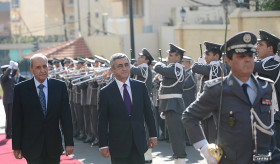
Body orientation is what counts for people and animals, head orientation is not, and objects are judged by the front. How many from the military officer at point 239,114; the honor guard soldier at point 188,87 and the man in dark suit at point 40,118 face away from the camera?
0

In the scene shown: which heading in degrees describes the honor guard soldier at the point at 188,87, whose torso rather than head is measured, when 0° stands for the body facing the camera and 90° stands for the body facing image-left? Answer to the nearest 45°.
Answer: approximately 45°

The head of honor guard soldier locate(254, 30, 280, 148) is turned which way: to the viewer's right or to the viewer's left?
to the viewer's left

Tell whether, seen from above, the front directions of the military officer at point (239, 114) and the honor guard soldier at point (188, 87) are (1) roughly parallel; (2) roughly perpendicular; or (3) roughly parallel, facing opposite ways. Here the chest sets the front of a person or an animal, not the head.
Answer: roughly perpendicular

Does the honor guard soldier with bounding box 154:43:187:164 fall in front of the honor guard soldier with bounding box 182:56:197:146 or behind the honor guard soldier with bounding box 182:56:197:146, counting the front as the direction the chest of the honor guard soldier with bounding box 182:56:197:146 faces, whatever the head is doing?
in front

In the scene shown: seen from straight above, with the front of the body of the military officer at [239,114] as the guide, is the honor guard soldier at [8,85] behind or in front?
behind

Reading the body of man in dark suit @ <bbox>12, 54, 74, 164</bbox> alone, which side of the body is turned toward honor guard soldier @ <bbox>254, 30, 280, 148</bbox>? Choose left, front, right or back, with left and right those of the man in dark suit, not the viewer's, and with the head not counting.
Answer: left

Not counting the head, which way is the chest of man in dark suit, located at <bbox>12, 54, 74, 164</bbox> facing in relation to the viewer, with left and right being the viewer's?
facing the viewer

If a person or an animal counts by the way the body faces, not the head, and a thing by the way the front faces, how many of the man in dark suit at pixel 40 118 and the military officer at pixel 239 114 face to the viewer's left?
0

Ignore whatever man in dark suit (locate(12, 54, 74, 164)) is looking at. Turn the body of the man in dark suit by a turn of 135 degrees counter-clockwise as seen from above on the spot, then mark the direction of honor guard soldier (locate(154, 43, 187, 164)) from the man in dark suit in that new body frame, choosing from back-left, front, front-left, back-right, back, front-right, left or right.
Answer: front

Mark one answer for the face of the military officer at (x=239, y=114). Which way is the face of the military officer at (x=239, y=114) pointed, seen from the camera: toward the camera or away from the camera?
toward the camera

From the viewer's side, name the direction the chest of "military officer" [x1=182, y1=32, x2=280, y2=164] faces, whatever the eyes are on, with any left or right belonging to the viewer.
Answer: facing the viewer and to the right of the viewer

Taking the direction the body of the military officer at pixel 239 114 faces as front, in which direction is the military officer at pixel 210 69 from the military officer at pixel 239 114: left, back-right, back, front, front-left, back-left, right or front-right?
back-left

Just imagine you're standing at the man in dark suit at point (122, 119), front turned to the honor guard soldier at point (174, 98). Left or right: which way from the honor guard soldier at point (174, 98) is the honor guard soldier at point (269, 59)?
right

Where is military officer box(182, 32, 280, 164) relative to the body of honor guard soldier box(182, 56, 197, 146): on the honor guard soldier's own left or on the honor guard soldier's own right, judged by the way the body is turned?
on the honor guard soldier's own left

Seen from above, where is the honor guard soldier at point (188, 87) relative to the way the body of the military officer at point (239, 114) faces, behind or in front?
behind

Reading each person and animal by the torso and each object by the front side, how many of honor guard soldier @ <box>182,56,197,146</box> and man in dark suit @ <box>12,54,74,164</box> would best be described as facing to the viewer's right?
0
